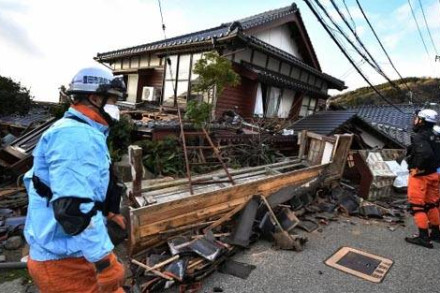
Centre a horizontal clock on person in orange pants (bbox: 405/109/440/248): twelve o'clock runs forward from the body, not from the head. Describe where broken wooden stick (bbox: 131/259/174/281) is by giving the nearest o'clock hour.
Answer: The broken wooden stick is roughly at 10 o'clock from the person in orange pants.

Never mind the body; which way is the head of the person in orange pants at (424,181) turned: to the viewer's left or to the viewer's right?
to the viewer's left

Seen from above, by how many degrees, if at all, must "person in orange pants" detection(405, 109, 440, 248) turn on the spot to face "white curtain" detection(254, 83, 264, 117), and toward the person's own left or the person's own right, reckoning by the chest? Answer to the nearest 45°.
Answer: approximately 45° to the person's own right

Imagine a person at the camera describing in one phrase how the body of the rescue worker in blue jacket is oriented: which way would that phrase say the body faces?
to the viewer's right

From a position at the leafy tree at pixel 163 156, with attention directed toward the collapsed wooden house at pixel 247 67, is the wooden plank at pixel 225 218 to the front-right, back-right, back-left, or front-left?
back-right

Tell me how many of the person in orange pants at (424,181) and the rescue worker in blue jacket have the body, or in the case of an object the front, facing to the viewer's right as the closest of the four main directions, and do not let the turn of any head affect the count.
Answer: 1

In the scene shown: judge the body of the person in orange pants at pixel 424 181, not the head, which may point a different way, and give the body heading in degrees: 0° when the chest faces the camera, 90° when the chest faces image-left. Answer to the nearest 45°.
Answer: approximately 90°

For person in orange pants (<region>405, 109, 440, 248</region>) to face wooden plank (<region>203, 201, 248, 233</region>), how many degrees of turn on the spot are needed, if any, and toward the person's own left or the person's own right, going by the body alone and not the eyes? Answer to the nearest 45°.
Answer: approximately 45° to the person's own left
